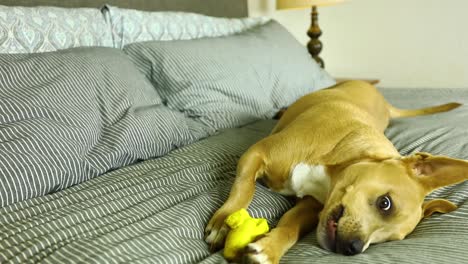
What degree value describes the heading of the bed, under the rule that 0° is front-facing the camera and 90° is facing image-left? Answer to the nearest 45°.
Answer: approximately 315°
